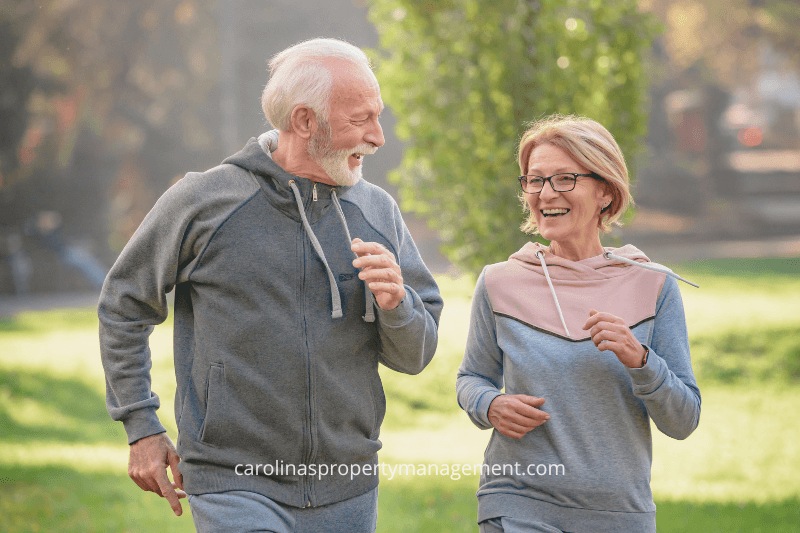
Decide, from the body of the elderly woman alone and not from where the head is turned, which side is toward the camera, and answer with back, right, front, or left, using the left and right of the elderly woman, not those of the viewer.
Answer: front

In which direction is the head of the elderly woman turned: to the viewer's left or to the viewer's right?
to the viewer's left

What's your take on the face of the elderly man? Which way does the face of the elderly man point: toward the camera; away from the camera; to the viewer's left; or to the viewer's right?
to the viewer's right

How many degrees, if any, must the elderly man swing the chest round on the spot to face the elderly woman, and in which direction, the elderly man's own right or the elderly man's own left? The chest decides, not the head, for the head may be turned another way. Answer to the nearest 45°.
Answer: approximately 45° to the elderly man's own left

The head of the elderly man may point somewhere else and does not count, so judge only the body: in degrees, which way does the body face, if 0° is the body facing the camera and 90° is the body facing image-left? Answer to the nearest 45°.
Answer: approximately 315°

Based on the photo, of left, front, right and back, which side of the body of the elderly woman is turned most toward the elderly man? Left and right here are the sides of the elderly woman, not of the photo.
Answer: right

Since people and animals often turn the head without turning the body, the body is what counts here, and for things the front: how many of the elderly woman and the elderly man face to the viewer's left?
0
